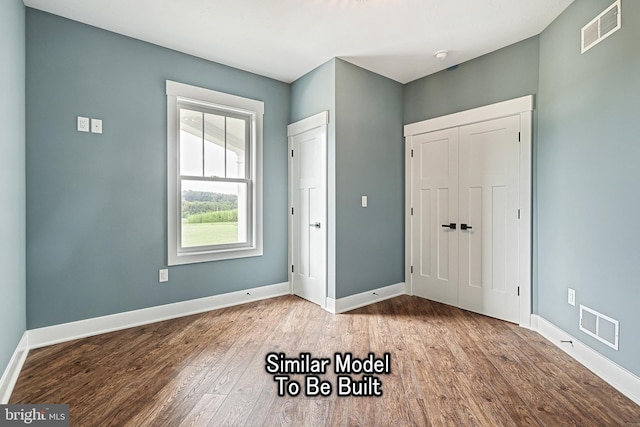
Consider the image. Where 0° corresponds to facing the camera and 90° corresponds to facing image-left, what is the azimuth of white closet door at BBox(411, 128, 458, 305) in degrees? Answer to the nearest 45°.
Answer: approximately 45°

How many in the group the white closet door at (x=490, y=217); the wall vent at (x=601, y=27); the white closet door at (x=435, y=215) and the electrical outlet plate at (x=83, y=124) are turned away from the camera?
0

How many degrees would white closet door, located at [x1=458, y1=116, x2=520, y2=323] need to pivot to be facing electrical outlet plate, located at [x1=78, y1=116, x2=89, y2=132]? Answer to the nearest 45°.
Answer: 0° — it already faces it

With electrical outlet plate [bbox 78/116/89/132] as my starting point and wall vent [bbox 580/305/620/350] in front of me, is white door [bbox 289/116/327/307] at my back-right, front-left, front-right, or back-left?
front-left

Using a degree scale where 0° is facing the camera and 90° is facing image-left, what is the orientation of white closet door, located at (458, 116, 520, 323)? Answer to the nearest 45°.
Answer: approximately 45°

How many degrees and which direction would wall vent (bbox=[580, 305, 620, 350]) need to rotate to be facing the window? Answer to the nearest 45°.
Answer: approximately 45° to its right

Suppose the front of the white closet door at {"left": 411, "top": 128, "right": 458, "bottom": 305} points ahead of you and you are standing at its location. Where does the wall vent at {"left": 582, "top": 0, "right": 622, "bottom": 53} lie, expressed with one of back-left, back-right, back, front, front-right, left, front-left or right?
left

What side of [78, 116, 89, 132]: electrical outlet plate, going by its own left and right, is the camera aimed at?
front

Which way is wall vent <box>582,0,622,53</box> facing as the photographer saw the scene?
facing the viewer and to the left of the viewer

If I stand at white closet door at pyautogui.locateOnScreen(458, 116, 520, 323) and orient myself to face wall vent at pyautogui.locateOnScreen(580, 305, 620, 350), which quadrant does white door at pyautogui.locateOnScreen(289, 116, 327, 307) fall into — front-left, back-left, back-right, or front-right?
back-right

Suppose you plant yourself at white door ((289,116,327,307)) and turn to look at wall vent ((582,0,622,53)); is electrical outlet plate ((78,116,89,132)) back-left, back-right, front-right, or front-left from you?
back-right

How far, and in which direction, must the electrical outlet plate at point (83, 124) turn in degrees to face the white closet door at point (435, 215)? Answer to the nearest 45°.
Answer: approximately 90° to its left

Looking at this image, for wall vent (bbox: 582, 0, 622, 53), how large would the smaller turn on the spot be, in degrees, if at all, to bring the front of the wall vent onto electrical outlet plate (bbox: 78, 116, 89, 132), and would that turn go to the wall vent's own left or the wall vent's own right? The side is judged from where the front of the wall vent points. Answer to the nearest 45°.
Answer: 0° — it already faces it
